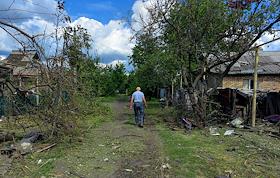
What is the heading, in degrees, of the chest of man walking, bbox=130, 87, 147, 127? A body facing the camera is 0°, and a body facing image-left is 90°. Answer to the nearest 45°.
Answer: approximately 180°
